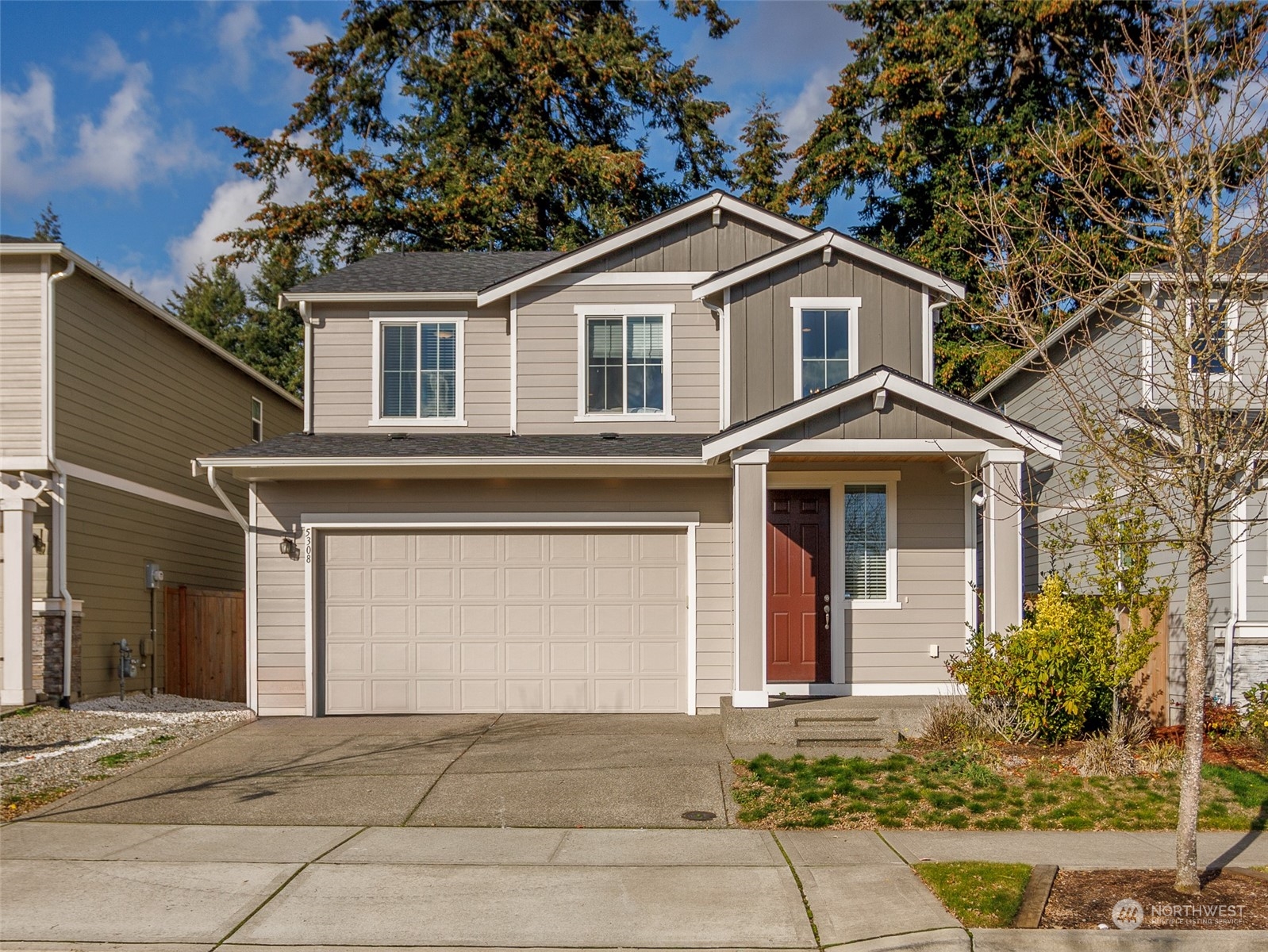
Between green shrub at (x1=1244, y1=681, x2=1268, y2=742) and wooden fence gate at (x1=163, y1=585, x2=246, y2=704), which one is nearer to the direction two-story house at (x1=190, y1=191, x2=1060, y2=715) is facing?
the green shrub

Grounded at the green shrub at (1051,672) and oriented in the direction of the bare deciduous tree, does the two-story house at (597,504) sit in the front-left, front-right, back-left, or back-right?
back-right

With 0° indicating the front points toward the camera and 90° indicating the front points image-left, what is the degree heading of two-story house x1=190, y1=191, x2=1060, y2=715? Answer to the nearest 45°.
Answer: approximately 0°

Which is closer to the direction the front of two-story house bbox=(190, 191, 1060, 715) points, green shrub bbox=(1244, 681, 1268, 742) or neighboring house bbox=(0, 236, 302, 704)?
the green shrub

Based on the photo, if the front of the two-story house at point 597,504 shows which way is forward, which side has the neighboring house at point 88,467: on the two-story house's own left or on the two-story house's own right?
on the two-story house's own right
